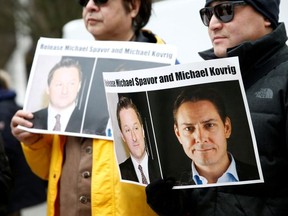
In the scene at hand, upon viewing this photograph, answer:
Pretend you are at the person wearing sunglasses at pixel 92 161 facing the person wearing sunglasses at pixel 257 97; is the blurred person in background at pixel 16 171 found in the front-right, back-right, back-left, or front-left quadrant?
back-left

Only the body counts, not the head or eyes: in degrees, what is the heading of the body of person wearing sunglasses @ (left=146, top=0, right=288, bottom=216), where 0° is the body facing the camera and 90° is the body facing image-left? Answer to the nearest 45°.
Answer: approximately 45°

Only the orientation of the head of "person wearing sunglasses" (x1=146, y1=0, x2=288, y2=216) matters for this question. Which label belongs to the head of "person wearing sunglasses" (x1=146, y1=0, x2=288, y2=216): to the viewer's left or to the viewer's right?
to the viewer's left

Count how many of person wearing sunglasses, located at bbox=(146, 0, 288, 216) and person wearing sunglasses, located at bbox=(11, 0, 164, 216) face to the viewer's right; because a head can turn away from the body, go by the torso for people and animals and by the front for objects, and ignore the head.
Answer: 0

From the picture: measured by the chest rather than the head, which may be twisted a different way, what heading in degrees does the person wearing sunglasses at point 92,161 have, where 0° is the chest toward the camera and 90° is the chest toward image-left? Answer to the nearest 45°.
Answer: approximately 45°

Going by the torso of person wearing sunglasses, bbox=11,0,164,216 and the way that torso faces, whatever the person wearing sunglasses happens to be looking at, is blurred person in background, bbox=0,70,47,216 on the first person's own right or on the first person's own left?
on the first person's own right

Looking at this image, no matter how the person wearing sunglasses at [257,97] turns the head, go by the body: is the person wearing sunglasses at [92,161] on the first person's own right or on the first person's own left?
on the first person's own right

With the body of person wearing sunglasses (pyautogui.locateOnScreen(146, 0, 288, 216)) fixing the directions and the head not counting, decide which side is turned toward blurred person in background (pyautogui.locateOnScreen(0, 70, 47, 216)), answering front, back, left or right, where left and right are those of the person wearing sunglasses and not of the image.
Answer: right

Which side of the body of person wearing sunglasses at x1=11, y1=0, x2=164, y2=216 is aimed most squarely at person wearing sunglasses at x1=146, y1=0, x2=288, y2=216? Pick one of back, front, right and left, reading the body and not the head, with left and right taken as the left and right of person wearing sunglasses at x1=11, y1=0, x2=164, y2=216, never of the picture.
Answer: left
